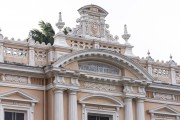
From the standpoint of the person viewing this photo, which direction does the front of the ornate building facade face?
facing the viewer and to the right of the viewer
